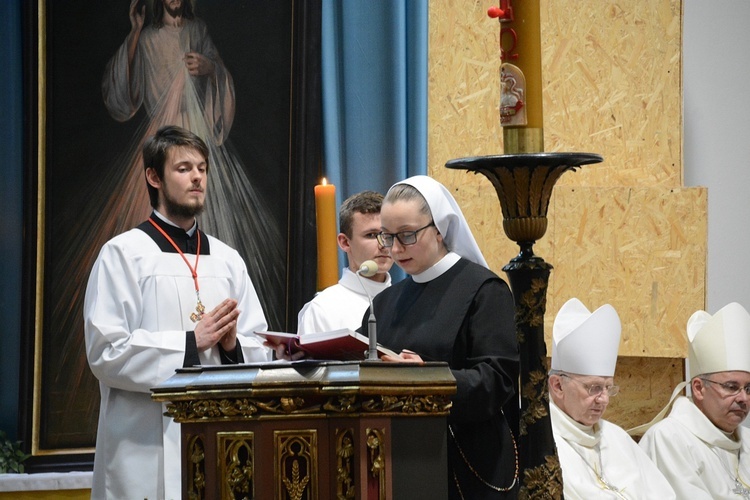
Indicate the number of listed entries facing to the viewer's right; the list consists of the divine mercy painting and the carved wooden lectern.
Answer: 0

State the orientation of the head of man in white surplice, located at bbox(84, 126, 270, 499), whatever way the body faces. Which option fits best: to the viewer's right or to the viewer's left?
to the viewer's right

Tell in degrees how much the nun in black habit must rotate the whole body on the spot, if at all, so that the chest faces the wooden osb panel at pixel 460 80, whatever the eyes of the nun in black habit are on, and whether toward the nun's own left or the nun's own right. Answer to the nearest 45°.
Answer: approximately 135° to the nun's own right

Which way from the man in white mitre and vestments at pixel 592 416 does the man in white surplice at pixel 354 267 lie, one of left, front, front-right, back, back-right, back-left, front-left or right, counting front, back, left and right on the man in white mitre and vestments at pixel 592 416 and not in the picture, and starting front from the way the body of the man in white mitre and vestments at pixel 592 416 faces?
back-right

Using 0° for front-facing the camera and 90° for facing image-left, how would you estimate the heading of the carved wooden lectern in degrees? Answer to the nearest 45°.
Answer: approximately 45°

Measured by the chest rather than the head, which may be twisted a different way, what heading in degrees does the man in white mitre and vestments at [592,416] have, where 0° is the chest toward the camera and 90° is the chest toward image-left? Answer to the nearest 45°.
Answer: approximately 315°

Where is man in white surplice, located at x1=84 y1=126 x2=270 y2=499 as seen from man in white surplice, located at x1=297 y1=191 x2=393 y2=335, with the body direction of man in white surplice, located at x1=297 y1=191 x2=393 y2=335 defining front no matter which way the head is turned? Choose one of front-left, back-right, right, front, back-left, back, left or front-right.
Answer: right

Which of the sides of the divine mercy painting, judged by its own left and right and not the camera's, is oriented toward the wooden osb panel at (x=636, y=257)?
left

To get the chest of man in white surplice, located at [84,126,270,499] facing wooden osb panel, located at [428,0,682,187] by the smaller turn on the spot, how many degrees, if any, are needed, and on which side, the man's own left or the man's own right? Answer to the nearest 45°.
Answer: approximately 90° to the man's own left

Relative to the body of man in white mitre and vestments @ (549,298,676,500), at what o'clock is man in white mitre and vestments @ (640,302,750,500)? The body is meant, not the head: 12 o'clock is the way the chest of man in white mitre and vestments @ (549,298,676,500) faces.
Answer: man in white mitre and vestments @ (640,302,750,500) is roughly at 9 o'clock from man in white mitre and vestments @ (549,298,676,500).

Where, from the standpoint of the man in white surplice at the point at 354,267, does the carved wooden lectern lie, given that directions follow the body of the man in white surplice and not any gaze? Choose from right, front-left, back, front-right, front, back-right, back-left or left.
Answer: front-right

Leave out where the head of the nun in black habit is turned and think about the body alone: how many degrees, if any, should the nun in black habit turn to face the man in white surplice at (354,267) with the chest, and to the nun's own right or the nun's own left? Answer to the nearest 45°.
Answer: approximately 135° to the nun's own right

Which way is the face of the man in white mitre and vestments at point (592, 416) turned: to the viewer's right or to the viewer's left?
to the viewer's right
